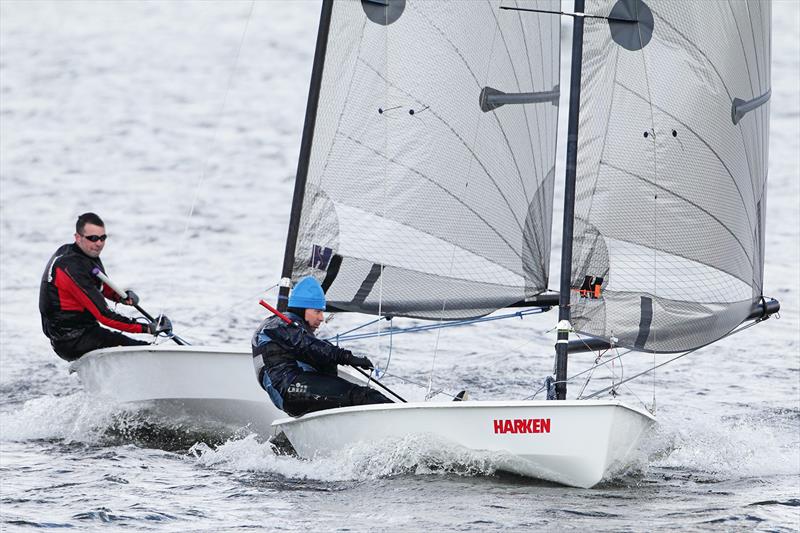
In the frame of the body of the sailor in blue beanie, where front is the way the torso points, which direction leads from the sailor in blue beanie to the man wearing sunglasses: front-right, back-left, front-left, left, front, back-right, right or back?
back-left

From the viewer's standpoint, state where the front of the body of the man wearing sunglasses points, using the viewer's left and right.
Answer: facing to the right of the viewer

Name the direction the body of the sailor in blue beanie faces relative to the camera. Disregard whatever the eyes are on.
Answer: to the viewer's right
